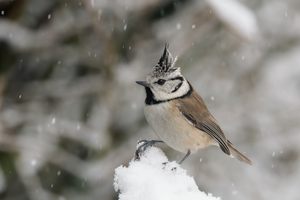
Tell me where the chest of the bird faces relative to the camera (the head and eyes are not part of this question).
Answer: to the viewer's left
